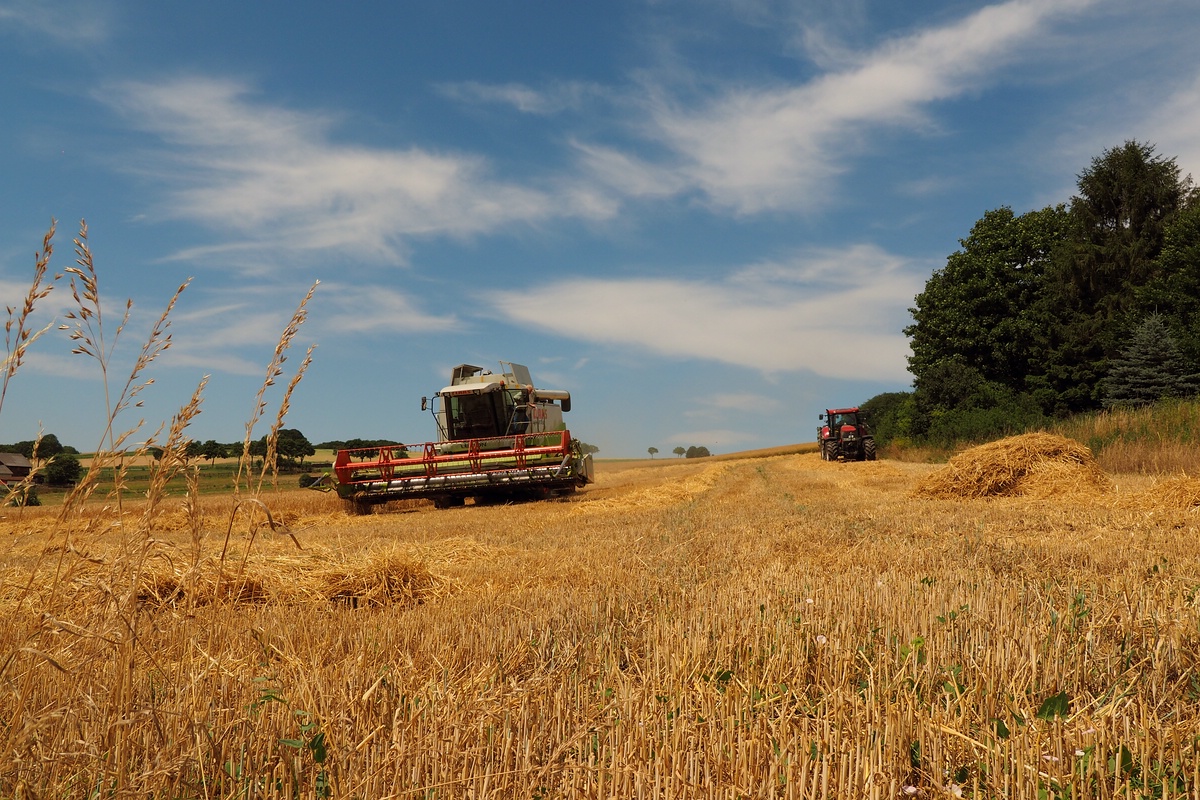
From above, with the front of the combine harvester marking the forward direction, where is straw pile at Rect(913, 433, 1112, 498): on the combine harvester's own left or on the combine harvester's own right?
on the combine harvester's own left

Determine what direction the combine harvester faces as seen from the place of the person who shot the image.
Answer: facing the viewer and to the left of the viewer

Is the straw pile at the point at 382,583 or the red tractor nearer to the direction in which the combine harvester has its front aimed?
the straw pile

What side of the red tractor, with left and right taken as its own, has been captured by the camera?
front

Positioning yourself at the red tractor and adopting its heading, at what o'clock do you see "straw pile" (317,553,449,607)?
The straw pile is roughly at 12 o'clock from the red tractor.

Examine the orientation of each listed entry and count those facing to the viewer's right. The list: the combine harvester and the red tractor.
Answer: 0

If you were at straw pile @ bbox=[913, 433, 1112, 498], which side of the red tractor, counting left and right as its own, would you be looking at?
front

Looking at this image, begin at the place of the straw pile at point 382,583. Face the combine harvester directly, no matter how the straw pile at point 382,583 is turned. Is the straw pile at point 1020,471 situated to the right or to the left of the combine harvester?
right

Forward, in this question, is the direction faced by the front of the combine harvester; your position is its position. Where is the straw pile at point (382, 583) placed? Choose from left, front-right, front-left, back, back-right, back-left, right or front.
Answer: front-left

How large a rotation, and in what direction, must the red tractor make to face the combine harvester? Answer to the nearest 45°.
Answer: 0° — it already faces it
